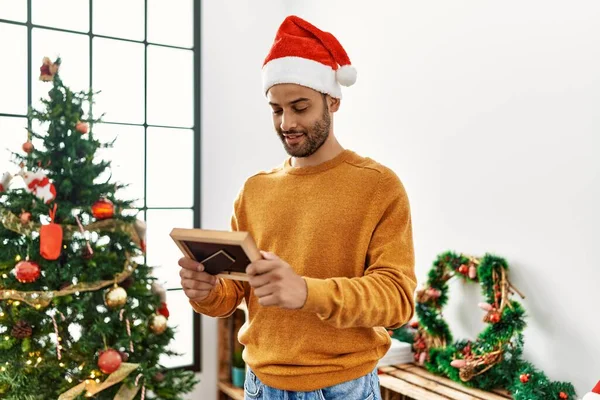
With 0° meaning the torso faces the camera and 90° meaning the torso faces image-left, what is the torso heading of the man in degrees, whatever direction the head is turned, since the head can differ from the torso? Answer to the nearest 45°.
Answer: approximately 45°

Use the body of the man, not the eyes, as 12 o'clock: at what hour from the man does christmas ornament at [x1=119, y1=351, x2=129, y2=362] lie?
The christmas ornament is roughly at 3 o'clock from the man.

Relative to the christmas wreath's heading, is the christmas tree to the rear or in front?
in front

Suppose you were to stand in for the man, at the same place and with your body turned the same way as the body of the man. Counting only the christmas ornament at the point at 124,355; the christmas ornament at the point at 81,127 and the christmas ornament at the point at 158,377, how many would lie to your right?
3

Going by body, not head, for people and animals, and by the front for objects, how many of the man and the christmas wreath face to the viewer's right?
0

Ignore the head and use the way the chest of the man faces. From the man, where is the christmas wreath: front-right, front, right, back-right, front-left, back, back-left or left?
back

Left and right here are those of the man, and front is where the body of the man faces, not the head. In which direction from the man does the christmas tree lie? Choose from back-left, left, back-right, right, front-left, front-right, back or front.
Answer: right

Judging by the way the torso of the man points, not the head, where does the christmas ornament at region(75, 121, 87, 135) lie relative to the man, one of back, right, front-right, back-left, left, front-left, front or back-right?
right

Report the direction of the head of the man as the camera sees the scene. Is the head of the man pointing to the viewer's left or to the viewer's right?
to the viewer's left

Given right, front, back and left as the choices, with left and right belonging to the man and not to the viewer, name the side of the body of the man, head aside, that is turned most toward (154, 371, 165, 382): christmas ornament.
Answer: right
